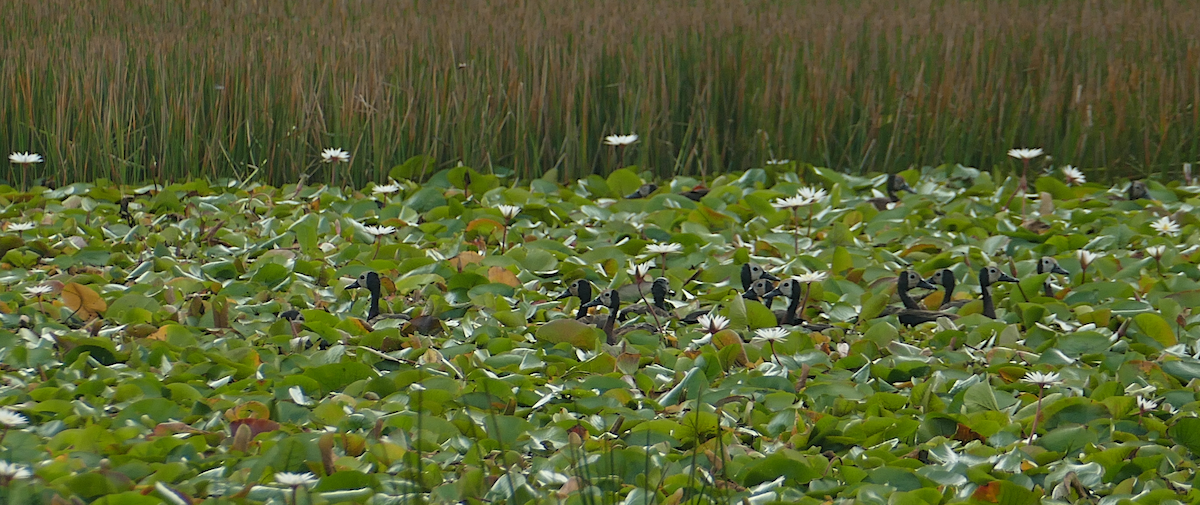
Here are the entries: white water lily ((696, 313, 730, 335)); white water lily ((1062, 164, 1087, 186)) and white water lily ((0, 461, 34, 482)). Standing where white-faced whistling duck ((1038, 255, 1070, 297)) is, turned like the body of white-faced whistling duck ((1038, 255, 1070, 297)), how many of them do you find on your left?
1

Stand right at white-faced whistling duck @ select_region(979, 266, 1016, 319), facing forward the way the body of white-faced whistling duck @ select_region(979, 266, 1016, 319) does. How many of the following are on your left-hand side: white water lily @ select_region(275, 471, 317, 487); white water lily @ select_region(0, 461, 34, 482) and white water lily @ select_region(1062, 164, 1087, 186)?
1

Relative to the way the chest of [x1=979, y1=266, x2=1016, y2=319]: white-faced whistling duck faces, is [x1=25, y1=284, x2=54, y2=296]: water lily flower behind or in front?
behind

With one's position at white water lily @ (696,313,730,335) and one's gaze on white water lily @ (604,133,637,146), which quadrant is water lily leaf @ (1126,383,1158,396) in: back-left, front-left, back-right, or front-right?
back-right

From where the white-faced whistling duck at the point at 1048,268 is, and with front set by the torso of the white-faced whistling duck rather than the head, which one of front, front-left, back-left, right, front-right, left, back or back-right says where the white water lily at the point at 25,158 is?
back

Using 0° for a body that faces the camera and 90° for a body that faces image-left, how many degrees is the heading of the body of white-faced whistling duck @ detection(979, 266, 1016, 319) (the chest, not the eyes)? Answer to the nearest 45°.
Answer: approximately 270°

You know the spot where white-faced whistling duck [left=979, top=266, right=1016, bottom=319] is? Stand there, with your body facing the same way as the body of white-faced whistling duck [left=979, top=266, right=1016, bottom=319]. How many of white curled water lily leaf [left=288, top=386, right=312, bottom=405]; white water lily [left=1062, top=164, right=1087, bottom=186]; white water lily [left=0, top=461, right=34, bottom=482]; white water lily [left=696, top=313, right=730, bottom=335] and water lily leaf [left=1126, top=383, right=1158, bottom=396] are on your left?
1

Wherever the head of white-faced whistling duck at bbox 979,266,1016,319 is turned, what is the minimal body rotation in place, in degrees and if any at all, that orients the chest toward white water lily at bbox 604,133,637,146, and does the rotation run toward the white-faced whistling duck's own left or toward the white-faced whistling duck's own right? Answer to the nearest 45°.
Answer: approximately 135° to the white-faced whistling duck's own left

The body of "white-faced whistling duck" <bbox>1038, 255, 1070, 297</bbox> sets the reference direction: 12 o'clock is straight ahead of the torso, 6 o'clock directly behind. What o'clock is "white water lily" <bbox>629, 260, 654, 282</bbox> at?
The white water lily is roughly at 5 o'clock from the white-faced whistling duck.

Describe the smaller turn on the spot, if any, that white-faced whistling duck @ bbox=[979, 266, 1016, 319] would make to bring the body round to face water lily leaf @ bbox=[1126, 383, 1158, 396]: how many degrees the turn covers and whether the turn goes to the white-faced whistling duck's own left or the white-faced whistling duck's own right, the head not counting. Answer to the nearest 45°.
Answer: approximately 45° to the white-faced whistling duck's own right

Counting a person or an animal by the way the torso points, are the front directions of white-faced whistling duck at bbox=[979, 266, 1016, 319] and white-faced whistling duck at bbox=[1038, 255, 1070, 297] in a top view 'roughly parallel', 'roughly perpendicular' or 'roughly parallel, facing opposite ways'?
roughly parallel

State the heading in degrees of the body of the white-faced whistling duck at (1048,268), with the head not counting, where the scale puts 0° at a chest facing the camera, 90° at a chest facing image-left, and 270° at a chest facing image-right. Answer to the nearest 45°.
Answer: approximately 270°

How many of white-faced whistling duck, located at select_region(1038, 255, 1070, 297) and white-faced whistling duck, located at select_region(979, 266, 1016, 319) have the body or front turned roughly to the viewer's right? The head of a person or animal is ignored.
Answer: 2
